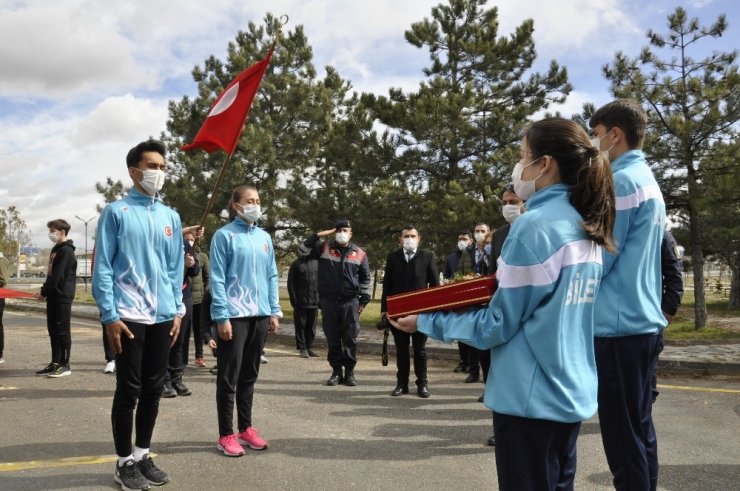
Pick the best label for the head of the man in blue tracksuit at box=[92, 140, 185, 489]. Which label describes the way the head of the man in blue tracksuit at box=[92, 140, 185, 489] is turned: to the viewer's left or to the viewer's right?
to the viewer's right

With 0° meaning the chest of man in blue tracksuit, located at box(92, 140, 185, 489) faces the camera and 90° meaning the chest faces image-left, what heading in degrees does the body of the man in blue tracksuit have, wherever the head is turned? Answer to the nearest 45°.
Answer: approximately 315°

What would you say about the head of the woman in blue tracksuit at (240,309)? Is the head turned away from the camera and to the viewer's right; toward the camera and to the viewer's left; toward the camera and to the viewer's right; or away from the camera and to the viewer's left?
toward the camera and to the viewer's right

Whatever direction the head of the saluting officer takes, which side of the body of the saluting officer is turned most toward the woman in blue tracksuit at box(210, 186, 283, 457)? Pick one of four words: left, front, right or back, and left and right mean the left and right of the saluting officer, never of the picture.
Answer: front

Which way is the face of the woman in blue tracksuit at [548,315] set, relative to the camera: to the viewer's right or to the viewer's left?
to the viewer's left

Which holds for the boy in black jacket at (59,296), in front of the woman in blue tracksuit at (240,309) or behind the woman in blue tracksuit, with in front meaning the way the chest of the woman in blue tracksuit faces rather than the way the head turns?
behind

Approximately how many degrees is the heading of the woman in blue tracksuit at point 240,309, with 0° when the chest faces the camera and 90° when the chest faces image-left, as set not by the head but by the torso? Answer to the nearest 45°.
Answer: approximately 315°

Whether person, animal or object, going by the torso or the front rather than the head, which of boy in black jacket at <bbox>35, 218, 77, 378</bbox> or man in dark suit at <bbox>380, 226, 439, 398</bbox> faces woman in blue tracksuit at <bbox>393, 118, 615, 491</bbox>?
the man in dark suit
